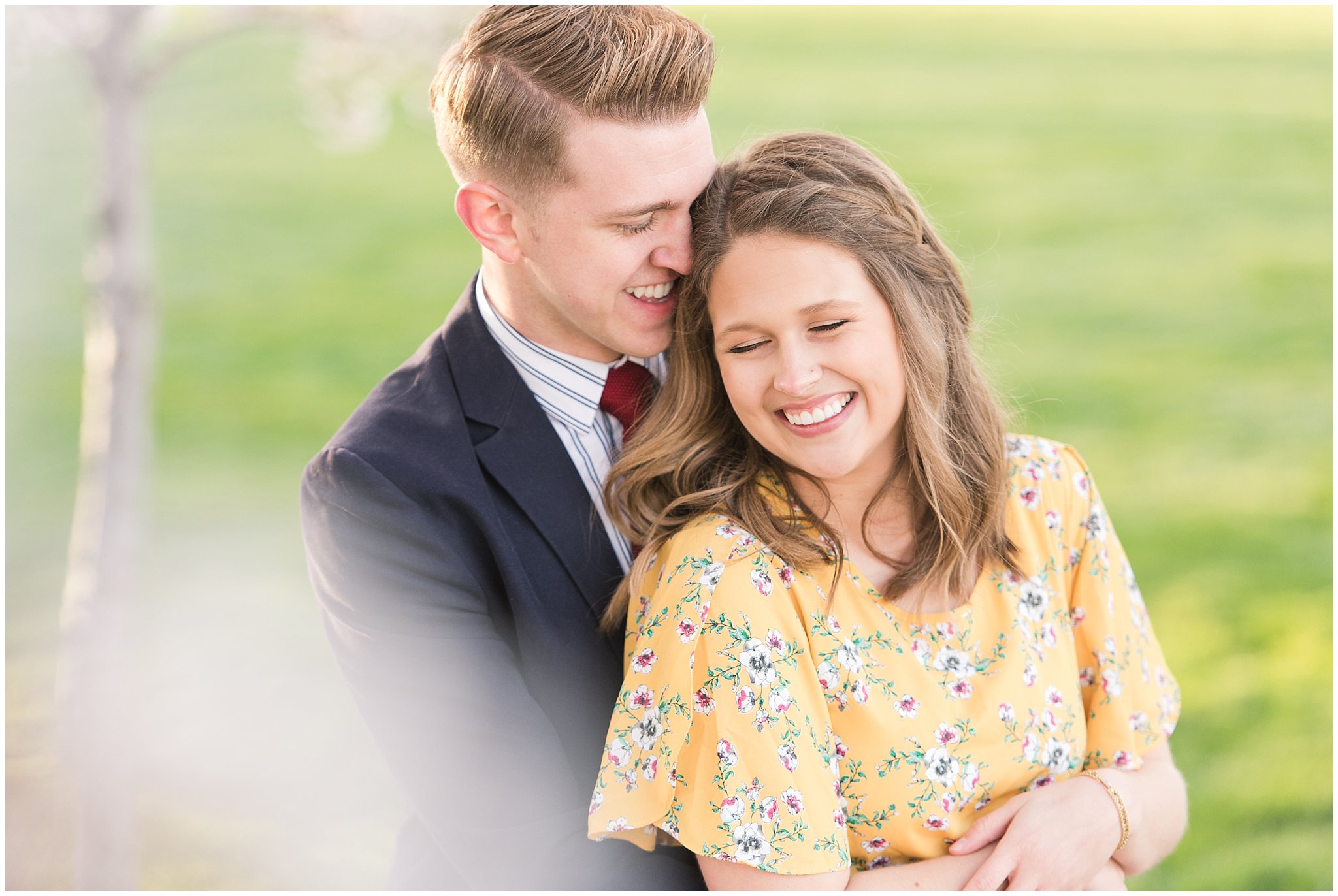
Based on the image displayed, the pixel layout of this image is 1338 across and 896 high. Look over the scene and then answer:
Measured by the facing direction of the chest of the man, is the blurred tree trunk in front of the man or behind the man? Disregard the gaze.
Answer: behind

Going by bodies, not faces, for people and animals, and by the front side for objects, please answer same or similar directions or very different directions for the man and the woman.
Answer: same or similar directions

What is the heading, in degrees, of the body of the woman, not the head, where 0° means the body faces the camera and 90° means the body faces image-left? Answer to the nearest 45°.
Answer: approximately 315°

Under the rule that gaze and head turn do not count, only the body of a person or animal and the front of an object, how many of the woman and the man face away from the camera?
0

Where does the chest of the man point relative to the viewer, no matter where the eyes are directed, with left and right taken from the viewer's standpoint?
facing the viewer and to the right of the viewer
